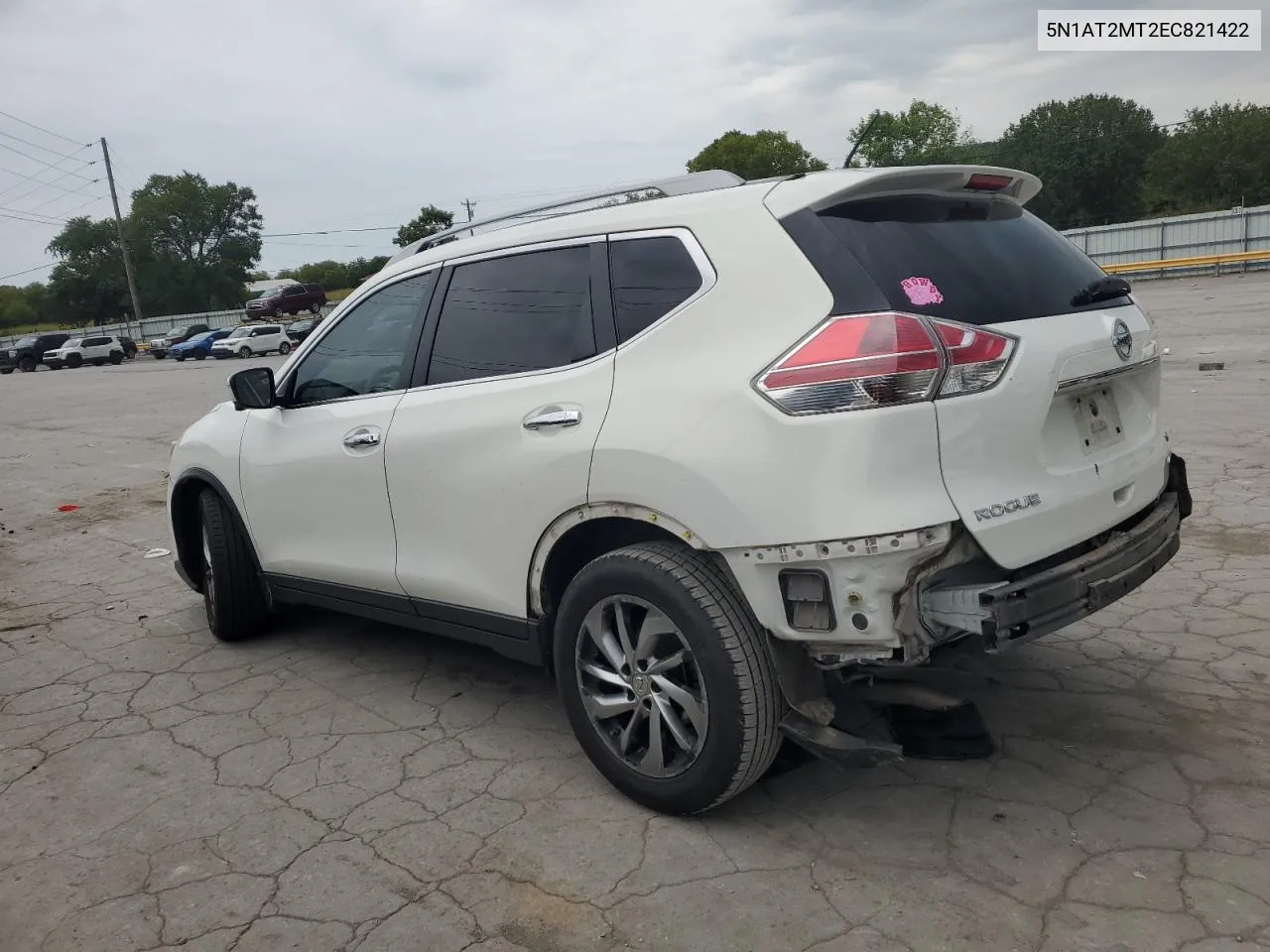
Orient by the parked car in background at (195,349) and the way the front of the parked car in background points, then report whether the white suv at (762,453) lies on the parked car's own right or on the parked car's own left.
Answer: on the parked car's own left

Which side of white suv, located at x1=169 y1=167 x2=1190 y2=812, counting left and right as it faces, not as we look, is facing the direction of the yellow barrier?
right

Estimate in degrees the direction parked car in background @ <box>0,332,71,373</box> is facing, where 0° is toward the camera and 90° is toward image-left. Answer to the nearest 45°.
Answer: approximately 45°

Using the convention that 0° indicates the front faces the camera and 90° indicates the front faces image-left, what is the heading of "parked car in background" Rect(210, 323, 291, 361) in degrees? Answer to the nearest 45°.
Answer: approximately 45°

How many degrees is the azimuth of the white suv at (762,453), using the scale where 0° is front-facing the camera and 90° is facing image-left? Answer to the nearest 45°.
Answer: approximately 135°

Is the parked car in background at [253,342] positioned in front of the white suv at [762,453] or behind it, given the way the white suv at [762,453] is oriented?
in front
